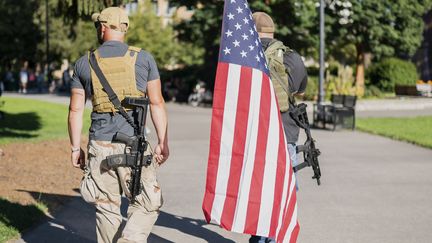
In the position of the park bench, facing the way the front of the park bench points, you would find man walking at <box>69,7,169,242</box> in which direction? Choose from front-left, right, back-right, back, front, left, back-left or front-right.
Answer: front-left

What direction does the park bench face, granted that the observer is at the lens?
facing the viewer and to the left of the viewer

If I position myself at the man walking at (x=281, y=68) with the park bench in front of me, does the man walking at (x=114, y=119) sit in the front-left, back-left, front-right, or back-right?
back-left

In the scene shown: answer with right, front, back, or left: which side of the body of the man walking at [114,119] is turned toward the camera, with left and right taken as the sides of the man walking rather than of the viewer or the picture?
back

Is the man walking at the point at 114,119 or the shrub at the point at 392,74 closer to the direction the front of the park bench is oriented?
the man walking

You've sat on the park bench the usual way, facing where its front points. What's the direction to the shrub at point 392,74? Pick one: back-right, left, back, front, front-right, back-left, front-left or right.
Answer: back-right

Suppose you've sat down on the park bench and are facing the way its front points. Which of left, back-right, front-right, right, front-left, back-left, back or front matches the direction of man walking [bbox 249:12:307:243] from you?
front-left

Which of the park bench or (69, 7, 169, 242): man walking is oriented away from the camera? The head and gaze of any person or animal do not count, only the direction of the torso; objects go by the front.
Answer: the man walking

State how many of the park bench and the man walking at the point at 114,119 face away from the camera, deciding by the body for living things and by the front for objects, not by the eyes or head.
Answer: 1
